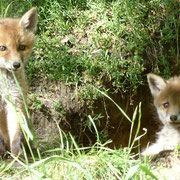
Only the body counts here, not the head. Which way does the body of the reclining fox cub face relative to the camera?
toward the camera

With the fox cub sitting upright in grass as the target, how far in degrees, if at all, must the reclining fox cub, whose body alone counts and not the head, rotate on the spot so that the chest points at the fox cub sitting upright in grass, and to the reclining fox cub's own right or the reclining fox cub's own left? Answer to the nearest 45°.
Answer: approximately 90° to the reclining fox cub's own right

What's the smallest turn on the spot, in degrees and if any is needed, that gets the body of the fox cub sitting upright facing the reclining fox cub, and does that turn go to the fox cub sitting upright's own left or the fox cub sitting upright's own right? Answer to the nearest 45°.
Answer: approximately 90° to the fox cub sitting upright's own left

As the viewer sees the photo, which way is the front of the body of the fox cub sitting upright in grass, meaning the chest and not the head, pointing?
toward the camera

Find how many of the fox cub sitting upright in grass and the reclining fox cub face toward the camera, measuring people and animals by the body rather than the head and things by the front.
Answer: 2
